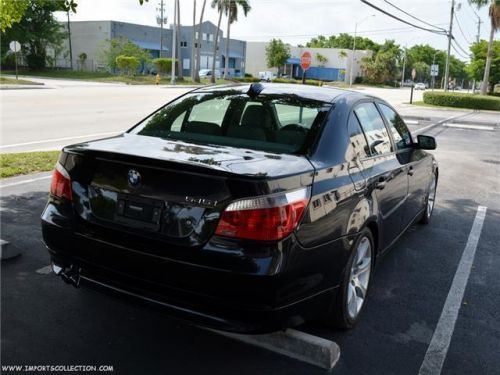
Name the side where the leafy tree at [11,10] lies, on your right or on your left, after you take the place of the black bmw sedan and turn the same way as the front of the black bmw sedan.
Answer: on your left

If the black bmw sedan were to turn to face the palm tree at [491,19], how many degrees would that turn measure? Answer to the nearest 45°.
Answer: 0° — it already faces it

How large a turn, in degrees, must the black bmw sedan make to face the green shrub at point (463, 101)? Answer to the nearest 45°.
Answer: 0° — it already faces it

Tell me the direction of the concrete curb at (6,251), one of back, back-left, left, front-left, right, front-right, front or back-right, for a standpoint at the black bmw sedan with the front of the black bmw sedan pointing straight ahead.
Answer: left

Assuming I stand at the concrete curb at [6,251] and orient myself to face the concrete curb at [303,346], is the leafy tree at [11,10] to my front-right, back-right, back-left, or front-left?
back-left

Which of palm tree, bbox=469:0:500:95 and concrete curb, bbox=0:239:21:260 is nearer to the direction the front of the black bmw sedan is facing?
the palm tree

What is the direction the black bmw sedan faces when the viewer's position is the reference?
facing away from the viewer and to the right of the viewer
